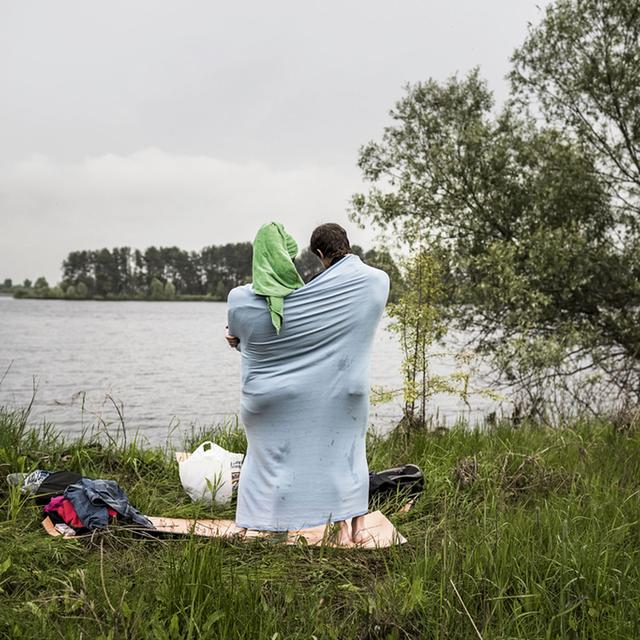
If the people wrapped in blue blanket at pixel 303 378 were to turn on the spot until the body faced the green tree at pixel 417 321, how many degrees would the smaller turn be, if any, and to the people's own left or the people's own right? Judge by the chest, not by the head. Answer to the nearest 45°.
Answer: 0° — they already face it

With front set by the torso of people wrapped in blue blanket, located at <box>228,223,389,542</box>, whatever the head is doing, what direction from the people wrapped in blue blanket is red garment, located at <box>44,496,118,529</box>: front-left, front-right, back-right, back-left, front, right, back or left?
left

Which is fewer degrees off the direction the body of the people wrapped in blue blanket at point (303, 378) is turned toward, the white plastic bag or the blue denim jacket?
the white plastic bag

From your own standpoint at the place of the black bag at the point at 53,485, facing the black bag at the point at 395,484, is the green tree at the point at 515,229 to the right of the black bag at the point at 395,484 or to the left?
left

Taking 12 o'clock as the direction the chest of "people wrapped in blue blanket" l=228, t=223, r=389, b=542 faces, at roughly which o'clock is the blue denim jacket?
The blue denim jacket is roughly at 9 o'clock from the people wrapped in blue blanket.

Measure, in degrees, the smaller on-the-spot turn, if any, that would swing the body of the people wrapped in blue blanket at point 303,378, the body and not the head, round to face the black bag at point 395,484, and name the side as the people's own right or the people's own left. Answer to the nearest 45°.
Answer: approximately 45° to the people's own right

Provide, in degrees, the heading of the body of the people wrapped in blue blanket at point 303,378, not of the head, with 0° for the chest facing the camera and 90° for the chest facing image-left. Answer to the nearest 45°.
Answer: approximately 180°

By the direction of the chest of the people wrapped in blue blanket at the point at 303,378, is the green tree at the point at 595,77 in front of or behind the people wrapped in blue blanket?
in front
